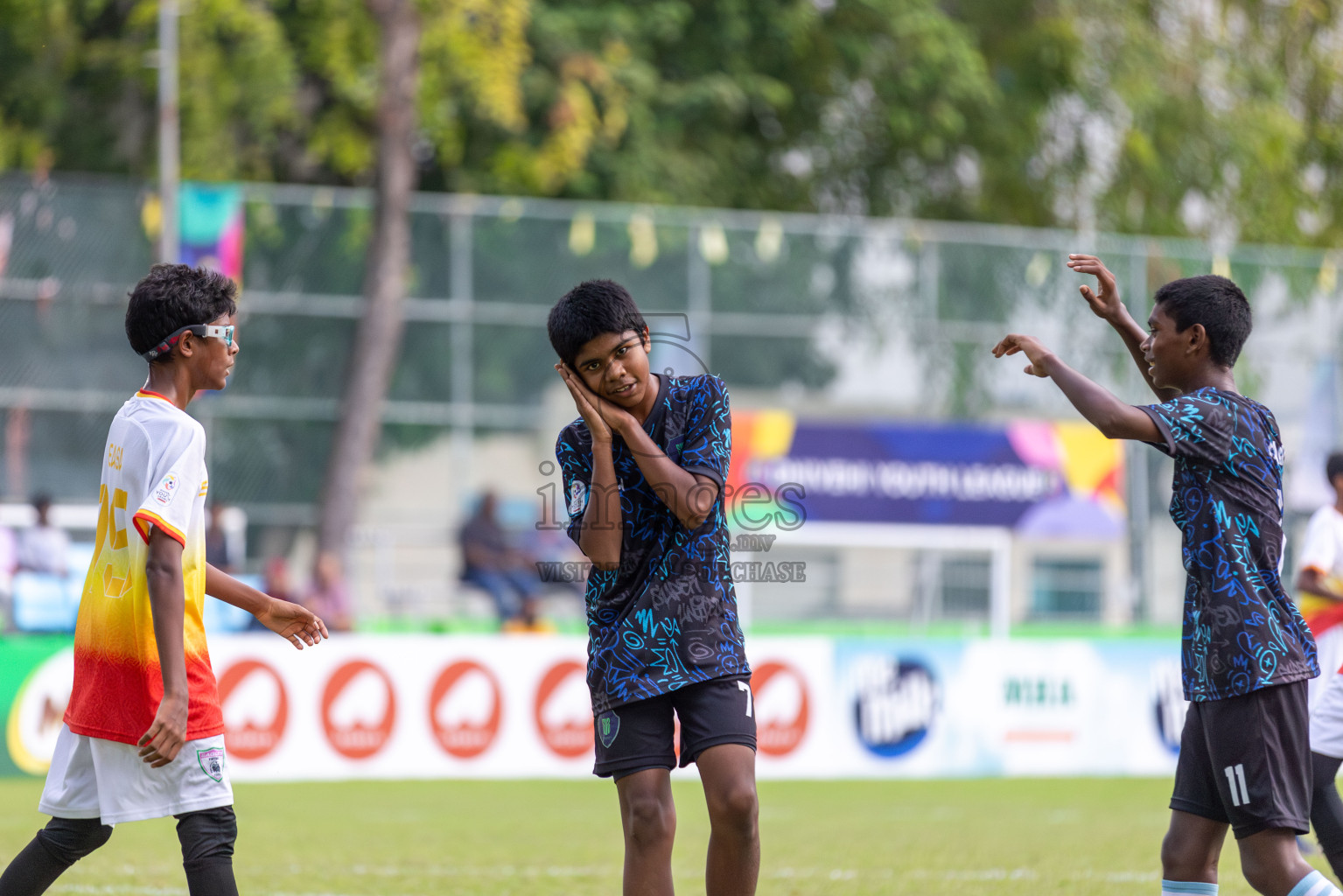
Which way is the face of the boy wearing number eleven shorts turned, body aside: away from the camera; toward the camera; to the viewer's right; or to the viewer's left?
to the viewer's left

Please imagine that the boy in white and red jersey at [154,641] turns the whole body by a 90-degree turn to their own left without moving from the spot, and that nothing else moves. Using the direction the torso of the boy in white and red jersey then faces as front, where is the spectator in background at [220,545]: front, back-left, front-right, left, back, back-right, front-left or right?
front

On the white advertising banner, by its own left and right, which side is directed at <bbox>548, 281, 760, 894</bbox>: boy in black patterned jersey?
front

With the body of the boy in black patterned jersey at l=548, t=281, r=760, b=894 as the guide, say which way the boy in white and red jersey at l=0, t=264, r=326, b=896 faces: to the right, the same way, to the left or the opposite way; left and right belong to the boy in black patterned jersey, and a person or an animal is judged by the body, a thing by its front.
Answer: to the left

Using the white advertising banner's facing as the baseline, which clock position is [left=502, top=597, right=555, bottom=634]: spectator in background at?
The spectator in background is roughly at 5 o'clock from the white advertising banner.

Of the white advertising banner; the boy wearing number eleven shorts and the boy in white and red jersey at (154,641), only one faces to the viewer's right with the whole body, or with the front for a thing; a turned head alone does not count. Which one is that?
the boy in white and red jersey

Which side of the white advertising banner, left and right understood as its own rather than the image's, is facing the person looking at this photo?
front

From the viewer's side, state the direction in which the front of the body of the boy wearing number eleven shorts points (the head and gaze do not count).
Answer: to the viewer's left

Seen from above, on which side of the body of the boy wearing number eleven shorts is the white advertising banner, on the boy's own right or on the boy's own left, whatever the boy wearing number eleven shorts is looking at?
on the boy's own right

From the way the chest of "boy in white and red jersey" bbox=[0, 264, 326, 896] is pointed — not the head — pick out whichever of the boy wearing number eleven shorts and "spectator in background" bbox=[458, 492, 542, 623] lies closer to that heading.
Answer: the boy wearing number eleven shorts

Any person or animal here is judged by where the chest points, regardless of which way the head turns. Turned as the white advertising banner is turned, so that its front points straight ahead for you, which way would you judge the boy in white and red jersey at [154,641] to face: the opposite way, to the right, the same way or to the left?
to the left

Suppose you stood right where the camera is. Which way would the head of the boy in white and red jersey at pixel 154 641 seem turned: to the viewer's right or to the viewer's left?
to the viewer's right

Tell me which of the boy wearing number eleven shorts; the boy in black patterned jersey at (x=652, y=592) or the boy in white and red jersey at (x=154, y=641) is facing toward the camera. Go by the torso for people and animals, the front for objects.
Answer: the boy in black patterned jersey

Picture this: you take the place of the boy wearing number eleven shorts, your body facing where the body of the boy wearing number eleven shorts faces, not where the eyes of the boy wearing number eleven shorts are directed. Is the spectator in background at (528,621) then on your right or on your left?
on your right

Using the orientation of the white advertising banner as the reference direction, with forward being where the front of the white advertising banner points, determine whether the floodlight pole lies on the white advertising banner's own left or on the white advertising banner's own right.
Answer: on the white advertising banner's own right

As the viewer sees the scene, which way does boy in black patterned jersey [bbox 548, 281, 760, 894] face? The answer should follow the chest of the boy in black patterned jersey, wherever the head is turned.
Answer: toward the camera
